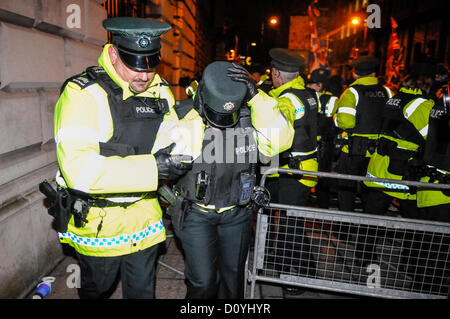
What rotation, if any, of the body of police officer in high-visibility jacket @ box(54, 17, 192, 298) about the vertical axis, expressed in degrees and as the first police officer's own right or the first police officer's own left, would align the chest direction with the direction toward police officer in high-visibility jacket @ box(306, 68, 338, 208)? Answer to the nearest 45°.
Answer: approximately 90° to the first police officer's own left

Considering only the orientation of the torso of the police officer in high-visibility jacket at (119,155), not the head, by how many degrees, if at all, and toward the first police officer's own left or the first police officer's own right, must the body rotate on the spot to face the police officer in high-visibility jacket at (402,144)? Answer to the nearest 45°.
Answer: approximately 45° to the first police officer's own left

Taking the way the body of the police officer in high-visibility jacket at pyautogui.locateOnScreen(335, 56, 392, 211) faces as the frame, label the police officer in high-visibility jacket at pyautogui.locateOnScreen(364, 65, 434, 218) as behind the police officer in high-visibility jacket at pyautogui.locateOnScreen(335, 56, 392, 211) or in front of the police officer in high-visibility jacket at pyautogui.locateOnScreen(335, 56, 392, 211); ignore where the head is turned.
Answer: behind

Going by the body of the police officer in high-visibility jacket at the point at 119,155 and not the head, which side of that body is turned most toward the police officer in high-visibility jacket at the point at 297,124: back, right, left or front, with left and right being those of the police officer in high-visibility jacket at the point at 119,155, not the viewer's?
left

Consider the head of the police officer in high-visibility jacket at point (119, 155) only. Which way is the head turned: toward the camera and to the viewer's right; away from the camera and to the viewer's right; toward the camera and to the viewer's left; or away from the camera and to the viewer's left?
toward the camera and to the viewer's right

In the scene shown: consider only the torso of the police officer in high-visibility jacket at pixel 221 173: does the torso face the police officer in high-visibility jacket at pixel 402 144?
no

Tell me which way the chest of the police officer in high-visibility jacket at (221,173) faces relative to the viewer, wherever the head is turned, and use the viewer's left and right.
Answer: facing the viewer
